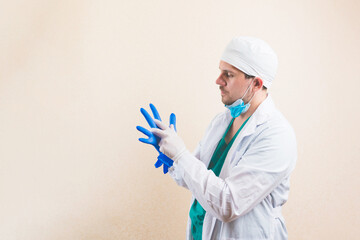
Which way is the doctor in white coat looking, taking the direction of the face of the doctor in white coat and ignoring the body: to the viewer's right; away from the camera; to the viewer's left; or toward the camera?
to the viewer's left

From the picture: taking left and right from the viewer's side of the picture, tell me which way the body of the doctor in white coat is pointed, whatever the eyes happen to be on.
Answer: facing the viewer and to the left of the viewer
